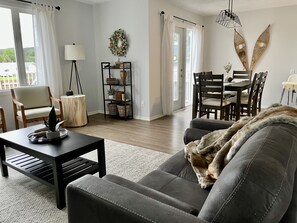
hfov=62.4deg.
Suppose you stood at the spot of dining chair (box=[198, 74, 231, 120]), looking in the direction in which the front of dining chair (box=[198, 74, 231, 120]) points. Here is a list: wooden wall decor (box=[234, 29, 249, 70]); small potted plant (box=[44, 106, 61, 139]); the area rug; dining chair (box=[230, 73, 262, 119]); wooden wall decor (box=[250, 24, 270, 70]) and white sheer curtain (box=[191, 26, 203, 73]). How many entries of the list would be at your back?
2

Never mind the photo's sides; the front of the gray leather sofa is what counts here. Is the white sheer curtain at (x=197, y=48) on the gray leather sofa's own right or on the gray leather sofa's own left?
on the gray leather sofa's own right

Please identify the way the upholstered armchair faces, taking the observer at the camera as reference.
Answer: facing the viewer and to the right of the viewer

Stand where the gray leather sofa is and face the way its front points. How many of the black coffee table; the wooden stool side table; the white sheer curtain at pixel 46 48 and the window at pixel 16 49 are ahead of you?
4

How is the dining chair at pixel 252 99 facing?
to the viewer's left

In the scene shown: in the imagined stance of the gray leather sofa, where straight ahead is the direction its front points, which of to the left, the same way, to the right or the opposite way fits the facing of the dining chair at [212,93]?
to the right

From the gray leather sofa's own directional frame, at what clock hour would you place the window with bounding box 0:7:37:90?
The window is roughly at 12 o'clock from the gray leather sofa.

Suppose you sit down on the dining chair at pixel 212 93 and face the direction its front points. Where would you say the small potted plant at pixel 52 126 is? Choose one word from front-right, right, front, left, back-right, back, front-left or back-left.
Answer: back

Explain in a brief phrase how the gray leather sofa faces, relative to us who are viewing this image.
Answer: facing away from the viewer and to the left of the viewer

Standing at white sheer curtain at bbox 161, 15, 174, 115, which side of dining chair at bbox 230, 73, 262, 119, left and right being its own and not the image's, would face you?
front

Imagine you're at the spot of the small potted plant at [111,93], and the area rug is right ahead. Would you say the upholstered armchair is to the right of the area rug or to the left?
right

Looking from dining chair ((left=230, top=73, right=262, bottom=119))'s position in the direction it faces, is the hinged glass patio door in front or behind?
in front

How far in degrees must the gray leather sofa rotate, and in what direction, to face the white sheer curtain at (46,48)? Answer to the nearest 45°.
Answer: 0° — it already faces it

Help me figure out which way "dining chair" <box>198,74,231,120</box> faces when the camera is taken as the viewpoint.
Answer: facing away from the viewer and to the right of the viewer
